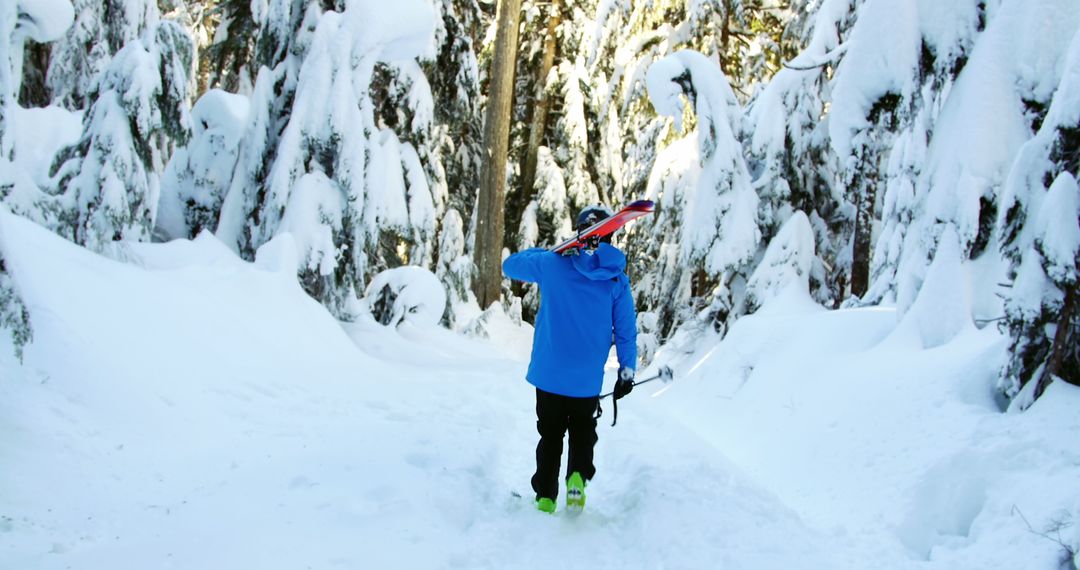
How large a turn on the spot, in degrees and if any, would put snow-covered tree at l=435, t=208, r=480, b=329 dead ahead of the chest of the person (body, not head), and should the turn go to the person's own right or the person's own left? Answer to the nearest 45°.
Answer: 0° — they already face it

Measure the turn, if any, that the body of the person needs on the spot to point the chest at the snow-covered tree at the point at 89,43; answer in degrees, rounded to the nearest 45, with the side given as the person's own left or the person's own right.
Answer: approximately 45° to the person's own left

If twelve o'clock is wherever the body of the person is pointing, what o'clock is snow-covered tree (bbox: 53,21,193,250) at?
The snow-covered tree is roughly at 10 o'clock from the person.

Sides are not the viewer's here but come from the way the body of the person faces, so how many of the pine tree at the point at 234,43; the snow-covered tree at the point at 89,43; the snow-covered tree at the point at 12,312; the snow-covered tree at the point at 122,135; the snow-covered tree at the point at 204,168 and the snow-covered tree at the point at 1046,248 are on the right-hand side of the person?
1

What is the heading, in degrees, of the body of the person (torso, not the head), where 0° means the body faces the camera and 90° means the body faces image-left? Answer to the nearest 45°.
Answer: approximately 180°

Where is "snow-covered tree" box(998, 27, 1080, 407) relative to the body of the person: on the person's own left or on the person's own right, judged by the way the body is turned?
on the person's own right

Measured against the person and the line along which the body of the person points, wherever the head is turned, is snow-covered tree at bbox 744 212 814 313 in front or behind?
in front

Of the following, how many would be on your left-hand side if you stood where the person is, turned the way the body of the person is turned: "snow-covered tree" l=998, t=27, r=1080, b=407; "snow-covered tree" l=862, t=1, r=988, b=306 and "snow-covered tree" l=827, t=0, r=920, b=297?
0

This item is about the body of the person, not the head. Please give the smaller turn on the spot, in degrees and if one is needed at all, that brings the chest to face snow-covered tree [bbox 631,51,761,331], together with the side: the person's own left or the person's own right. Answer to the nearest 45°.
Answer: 0° — they already face it

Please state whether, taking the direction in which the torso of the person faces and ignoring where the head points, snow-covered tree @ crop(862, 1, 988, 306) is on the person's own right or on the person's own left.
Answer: on the person's own right

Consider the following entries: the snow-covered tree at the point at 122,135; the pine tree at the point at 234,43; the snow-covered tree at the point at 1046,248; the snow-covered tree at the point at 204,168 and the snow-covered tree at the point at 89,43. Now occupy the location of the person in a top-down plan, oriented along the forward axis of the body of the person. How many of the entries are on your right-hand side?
1

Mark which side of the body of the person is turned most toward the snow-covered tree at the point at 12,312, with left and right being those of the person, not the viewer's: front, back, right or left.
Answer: left

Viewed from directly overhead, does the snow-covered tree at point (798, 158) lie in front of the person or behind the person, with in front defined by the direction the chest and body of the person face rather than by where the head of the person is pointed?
in front
